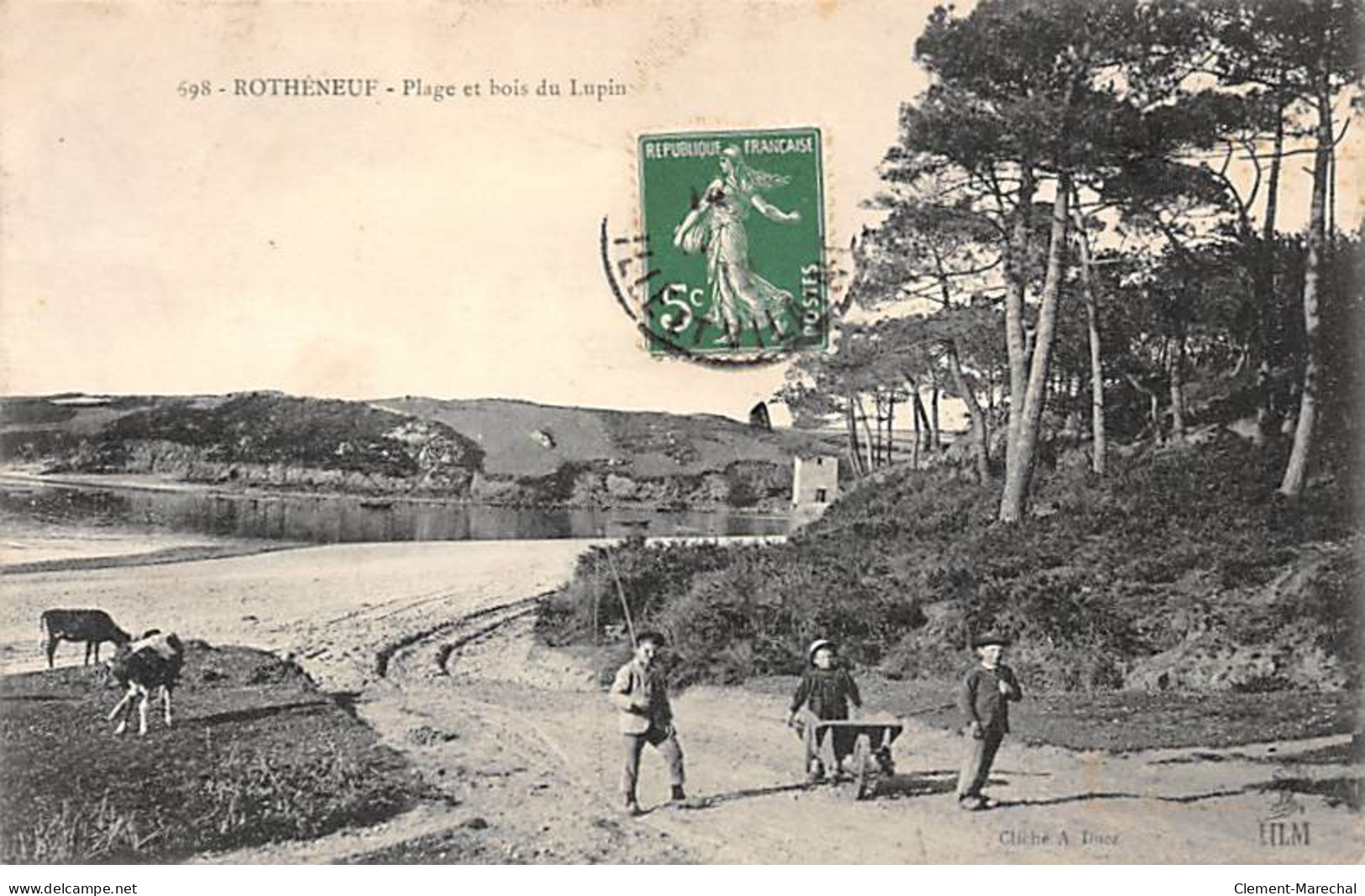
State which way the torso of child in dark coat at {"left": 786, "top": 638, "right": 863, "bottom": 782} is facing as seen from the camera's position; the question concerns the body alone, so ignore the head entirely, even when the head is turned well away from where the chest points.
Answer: toward the camera

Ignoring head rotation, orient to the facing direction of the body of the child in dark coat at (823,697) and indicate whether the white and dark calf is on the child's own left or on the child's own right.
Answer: on the child's own right

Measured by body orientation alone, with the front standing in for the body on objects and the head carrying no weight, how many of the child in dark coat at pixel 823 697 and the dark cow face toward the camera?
1

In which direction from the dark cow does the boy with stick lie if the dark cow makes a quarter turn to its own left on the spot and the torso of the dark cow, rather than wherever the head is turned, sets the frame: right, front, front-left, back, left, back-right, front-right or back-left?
back-right

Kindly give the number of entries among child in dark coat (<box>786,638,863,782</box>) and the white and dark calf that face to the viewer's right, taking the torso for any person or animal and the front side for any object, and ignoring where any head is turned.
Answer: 0

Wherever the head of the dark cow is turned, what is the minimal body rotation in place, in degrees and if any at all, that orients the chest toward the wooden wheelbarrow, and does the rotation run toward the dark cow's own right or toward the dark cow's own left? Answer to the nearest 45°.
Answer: approximately 45° to the dark cow's own right

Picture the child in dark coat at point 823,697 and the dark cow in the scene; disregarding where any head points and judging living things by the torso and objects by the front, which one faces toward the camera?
the child in dark coat

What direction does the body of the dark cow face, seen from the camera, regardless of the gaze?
to the viewer's right

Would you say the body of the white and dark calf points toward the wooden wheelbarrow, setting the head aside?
no

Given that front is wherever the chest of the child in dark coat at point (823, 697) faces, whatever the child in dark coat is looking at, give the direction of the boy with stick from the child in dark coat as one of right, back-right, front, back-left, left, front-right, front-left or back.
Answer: right

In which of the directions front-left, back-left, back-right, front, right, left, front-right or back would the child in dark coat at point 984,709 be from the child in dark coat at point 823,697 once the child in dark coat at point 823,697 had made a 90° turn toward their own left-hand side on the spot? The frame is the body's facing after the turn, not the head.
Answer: front

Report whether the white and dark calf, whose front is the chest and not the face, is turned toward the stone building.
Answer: no

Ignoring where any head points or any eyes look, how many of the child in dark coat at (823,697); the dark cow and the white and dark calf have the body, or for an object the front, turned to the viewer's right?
1

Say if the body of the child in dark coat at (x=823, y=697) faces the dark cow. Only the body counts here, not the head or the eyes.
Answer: no

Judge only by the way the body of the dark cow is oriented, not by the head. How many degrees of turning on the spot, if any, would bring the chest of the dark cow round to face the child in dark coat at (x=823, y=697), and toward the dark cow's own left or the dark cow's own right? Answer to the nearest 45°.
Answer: approximately 45° to the dark cow's own right
